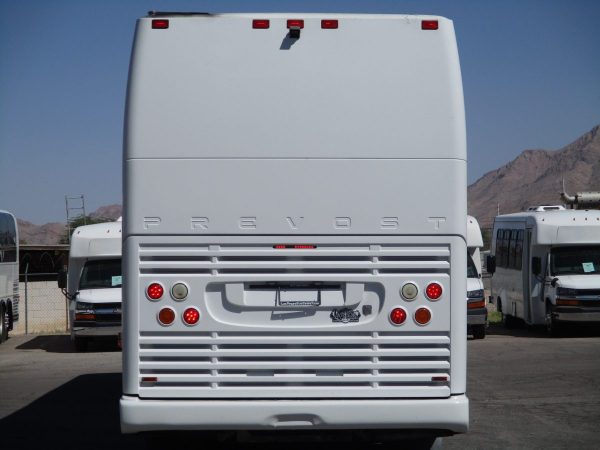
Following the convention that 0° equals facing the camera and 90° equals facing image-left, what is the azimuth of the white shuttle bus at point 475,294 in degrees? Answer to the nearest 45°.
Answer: approximately 315°

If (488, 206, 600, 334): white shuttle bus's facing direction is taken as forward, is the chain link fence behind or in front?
behind

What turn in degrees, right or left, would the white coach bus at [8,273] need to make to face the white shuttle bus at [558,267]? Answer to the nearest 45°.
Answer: approximately 90° to its left

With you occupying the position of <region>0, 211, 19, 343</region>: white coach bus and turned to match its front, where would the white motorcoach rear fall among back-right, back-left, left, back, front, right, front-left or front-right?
front-left

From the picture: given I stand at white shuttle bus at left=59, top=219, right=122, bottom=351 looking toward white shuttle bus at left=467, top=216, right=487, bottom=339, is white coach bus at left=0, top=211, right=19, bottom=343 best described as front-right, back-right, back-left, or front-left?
back-left

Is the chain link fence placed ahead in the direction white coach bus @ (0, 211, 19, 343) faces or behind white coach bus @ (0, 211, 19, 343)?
behind

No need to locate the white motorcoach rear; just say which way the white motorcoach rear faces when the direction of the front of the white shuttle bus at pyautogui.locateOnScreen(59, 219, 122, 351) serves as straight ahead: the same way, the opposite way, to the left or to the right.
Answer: the opposite way

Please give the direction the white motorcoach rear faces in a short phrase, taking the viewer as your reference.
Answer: facing away from the viewer
